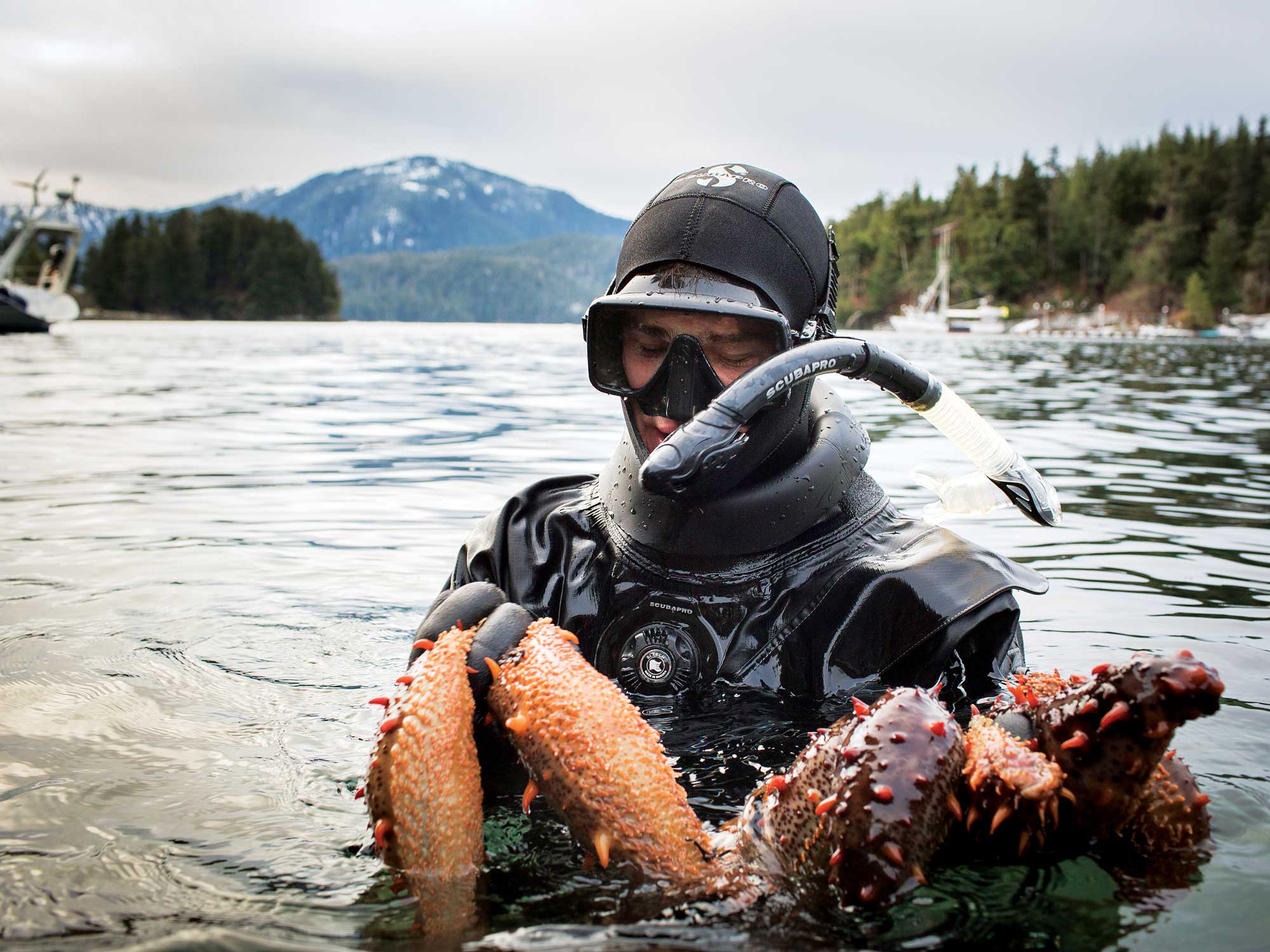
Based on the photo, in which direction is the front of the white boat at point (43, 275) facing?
to the viewer's left

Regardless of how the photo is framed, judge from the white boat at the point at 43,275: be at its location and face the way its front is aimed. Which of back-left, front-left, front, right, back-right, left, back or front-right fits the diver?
left
